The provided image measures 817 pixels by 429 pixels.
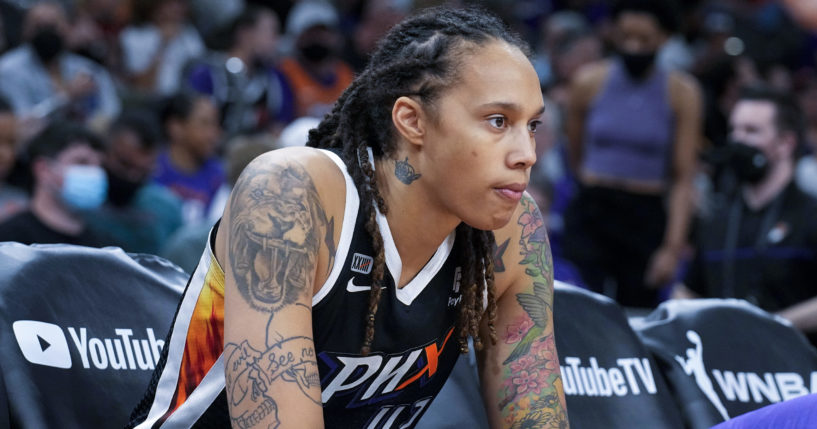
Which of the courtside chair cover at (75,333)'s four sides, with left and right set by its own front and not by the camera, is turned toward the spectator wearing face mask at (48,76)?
back

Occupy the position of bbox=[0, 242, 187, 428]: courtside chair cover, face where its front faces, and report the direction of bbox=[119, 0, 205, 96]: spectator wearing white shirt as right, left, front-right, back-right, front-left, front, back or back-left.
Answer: back

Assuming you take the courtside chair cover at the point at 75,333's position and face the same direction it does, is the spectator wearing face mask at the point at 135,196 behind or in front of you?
behind

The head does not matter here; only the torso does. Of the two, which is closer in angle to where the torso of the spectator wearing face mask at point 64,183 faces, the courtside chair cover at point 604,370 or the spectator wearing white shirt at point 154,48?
the courtside chair cover

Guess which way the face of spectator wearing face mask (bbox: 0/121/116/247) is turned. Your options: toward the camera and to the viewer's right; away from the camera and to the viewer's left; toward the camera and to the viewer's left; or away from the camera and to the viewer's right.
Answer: toward the camera and to the viewer's right
